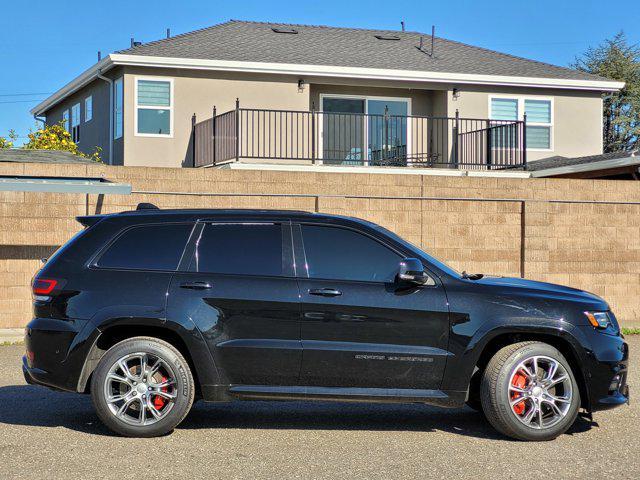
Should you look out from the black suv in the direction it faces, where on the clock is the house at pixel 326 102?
The house is roughly at 9 o'clock from the black suv.

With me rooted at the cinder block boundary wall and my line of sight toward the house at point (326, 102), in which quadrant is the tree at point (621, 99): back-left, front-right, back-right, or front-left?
front-right

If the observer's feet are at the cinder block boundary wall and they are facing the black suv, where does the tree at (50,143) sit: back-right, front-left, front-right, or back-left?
back-right

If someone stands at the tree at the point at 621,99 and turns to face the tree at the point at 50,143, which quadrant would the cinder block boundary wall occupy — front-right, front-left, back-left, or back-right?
front-left

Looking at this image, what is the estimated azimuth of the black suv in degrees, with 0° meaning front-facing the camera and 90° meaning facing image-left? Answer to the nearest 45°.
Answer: approximately 270°

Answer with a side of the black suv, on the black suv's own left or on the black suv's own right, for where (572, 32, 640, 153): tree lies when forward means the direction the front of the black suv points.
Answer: on the black suv's own left

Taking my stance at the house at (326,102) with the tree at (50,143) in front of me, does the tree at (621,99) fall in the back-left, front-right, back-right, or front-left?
back-right

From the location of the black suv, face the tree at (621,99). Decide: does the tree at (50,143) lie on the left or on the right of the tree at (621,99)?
left

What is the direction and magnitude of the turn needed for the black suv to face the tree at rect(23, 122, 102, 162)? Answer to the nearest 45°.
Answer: approximately 135° to its left
